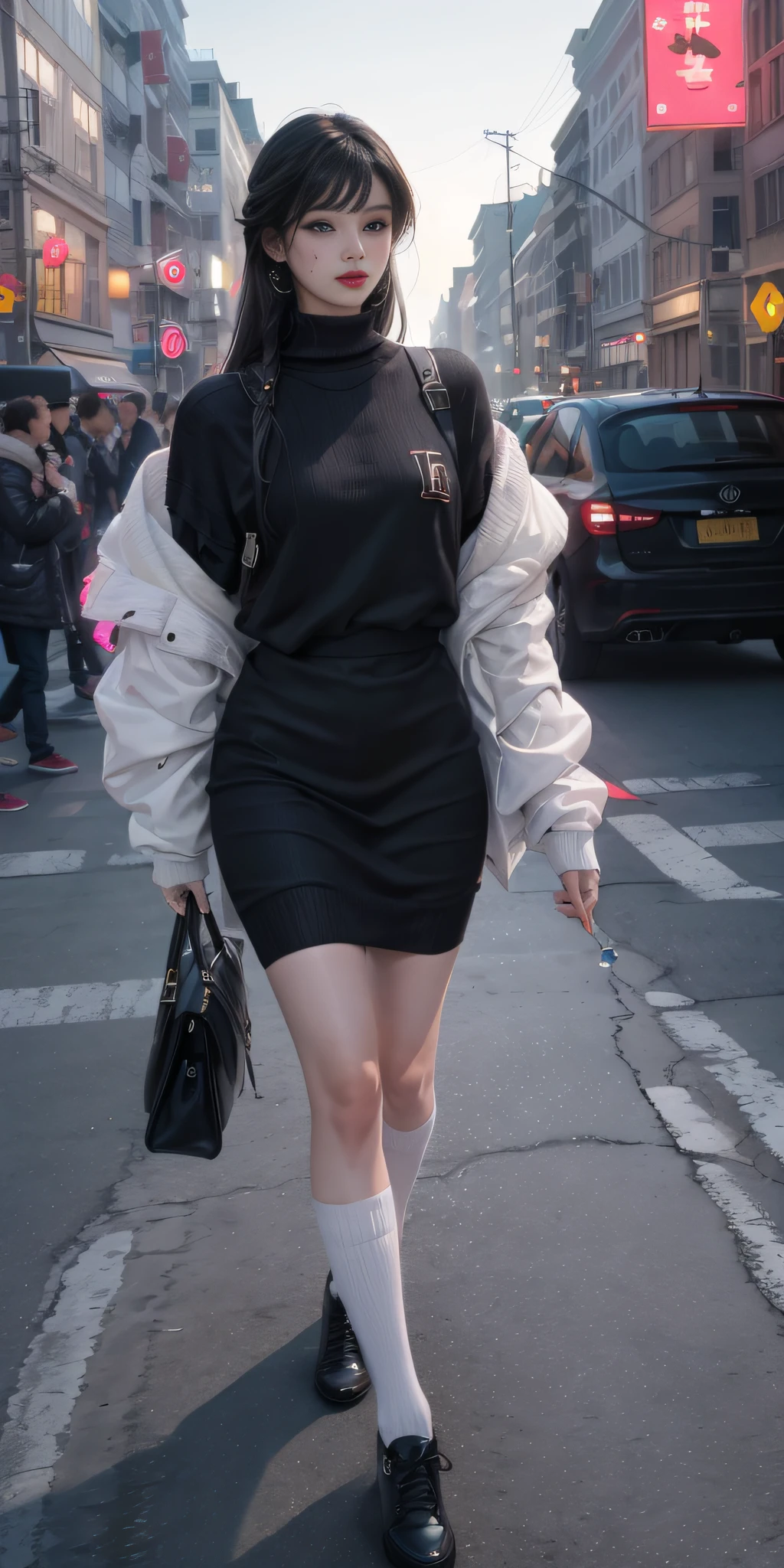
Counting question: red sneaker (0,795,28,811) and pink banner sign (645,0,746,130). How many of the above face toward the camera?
1

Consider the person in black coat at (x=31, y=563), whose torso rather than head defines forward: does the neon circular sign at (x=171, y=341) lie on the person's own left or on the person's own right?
on the person's own left

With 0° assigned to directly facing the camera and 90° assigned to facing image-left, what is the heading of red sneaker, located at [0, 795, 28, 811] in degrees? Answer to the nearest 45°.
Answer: approximately 270°

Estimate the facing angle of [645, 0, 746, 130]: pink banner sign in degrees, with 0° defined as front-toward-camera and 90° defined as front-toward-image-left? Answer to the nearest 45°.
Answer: approximately 0°
